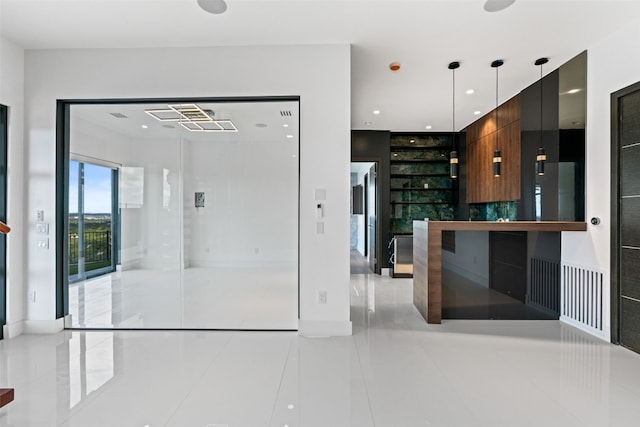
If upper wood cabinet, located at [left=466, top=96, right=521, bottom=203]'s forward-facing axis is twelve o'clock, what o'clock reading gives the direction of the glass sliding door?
The glass sliding door is roughly at 12 o'clock from the upper wood cabinet.

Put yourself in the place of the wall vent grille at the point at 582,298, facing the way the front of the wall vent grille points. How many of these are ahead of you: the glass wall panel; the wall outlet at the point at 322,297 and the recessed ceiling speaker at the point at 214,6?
3

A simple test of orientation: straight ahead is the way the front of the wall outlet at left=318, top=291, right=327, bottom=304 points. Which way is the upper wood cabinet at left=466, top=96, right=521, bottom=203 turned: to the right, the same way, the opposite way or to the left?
to the right

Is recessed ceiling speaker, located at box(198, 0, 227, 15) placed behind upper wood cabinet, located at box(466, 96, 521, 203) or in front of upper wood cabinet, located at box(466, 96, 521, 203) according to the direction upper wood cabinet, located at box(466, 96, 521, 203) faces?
in front

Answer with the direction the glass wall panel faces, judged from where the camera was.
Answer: facing the viewer

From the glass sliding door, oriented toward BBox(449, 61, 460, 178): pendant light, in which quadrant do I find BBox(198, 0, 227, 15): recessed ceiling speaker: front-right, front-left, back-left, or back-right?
front-right

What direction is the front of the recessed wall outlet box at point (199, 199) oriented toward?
toward the camera

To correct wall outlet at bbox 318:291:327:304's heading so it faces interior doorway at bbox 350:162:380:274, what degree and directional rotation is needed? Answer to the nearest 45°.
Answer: approximately 180°

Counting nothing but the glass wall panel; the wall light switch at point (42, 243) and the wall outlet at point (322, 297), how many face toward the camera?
3

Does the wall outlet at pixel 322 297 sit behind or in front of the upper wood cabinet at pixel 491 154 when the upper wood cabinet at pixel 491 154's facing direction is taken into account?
in front

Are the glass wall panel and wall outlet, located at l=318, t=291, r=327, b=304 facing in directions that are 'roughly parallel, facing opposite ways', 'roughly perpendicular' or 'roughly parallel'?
roughly parallel

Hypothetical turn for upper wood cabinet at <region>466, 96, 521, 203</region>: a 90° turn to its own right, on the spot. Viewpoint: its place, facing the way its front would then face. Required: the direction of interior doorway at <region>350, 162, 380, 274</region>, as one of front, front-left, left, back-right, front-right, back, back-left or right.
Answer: front

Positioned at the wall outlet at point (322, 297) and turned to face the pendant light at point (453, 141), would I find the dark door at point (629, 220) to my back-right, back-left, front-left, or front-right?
front-right

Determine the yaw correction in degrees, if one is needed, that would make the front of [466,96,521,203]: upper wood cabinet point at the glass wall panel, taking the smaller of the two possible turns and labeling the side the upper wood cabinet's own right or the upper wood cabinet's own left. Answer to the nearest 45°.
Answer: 0° — it already faces it

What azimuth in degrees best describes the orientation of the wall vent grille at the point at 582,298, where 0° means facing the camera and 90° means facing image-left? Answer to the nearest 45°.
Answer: approximately 45°

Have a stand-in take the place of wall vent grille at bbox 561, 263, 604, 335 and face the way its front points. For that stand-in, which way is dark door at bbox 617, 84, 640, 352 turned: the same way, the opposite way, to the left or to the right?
the same way

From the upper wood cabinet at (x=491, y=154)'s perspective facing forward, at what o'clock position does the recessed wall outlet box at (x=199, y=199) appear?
The recessed wall outlet box is roughly at 12 o'clock from the upper wood cabinet.

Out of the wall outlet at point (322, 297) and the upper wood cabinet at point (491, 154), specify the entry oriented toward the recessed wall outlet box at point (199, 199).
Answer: the upper wood cabinet

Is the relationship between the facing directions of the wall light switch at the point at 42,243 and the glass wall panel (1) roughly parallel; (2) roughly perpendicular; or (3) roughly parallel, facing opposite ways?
roughly parallel
